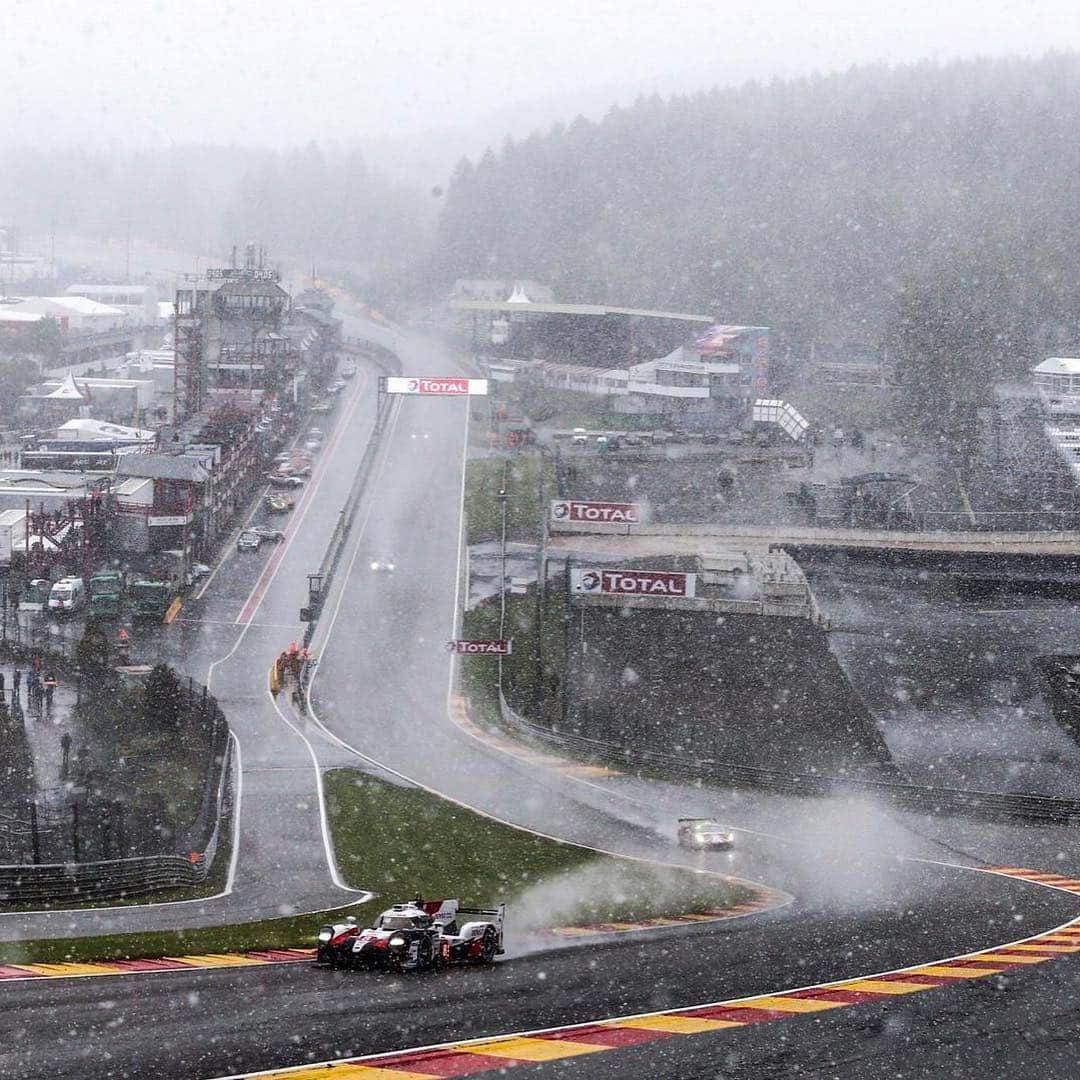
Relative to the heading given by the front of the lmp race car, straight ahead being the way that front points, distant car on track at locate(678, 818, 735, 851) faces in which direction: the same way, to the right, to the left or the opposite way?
to the left

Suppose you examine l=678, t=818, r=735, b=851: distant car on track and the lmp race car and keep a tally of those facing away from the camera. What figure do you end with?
0

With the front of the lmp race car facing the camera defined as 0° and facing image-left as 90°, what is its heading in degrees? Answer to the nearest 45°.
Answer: approximately 45°

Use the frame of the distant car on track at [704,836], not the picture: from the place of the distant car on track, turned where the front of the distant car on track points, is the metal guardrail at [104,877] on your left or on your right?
on your right

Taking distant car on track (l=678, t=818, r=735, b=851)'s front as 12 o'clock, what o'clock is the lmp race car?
The lmp race car is roughly at 2 o'clock from the distant car on track.
